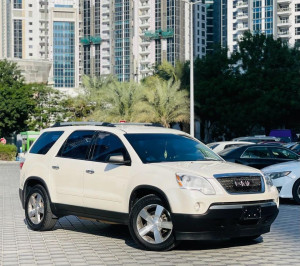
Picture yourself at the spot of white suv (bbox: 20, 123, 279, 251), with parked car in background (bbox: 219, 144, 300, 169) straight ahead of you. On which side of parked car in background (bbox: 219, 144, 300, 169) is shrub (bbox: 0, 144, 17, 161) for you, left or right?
left

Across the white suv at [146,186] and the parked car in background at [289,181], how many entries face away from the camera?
0

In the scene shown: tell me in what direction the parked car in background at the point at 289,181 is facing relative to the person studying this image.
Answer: facing the viewer and to the left of the viewer

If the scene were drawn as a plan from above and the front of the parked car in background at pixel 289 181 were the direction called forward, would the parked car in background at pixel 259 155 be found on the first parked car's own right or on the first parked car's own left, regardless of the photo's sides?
on the first parked car's own right

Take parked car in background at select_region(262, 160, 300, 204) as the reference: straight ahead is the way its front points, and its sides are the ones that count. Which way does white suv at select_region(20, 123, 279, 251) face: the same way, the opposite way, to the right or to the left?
to the left

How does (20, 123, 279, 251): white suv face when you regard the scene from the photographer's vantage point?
facing the viewer and to the right of the viewer

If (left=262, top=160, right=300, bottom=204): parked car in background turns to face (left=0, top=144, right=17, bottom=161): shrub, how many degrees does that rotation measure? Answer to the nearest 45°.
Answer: approximately 90° to its right

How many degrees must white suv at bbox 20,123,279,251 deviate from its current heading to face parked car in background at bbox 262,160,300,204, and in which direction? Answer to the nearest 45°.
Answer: approximately 90° to its left

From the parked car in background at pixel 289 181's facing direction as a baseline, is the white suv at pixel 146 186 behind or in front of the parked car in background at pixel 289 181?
in front
